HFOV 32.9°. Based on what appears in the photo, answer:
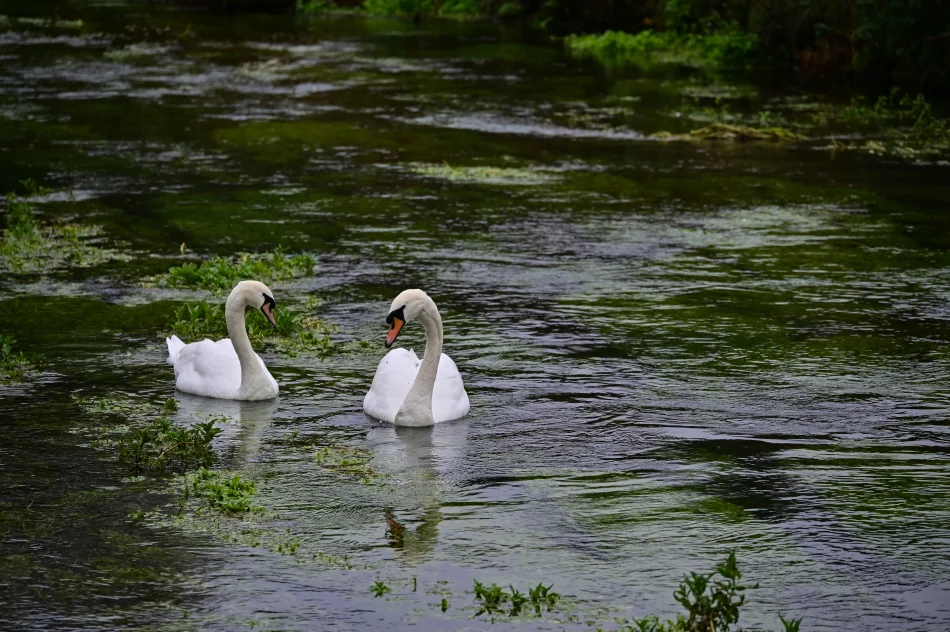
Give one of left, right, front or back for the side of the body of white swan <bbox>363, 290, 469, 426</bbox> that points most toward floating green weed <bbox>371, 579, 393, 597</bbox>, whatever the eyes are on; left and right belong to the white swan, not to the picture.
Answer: front

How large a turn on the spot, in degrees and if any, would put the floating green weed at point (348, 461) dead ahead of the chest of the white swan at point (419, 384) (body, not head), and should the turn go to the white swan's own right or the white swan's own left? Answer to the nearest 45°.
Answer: approximately 45° to the white swan's own right

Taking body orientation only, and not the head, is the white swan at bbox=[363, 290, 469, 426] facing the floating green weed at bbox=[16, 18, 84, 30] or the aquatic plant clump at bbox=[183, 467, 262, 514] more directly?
the aquatic plant clump

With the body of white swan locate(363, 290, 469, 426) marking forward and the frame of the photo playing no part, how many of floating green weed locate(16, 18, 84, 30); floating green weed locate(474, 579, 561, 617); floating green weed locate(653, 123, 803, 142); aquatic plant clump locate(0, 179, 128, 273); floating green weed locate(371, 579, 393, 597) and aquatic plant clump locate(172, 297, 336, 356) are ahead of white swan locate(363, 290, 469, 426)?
2

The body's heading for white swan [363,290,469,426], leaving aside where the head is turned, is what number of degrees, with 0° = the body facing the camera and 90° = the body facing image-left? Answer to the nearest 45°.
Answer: approximately 0°

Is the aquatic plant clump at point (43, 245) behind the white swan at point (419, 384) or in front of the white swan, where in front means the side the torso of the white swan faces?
behind

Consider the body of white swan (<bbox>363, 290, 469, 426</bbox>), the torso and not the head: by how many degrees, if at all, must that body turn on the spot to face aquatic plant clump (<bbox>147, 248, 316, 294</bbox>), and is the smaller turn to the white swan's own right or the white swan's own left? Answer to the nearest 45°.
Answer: approximately 180°

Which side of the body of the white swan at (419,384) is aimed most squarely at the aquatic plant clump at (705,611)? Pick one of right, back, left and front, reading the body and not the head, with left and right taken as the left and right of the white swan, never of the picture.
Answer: front

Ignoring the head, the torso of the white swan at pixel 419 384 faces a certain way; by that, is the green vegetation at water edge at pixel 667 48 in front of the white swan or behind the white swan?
behind

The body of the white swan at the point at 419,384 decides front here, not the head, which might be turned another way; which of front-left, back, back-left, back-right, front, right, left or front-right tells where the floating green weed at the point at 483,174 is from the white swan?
back

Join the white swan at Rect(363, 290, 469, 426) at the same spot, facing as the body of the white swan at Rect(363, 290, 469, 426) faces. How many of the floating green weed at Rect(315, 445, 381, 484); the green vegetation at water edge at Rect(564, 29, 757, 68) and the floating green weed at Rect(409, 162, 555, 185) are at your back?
2

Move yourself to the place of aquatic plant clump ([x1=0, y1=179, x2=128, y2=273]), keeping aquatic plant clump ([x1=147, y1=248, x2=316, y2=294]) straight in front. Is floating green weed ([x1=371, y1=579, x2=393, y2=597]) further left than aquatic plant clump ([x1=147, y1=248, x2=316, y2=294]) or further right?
right

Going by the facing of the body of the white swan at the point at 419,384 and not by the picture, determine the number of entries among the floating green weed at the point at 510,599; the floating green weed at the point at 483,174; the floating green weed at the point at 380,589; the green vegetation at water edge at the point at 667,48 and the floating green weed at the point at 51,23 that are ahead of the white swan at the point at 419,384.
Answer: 2

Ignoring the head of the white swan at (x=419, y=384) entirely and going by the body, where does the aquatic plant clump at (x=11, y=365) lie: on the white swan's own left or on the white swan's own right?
on the white swan's own right

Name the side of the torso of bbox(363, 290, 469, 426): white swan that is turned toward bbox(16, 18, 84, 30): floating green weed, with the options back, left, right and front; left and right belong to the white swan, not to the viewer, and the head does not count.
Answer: back

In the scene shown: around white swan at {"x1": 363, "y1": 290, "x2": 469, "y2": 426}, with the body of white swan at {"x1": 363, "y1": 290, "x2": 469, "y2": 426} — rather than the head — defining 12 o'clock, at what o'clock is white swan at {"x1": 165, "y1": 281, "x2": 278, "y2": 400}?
white swan at {"x1": 165, "y1": 281, "x2": 278, "y2": 400} is roughly at 4 o'clock from white swan at {"x1": 363, "y1": 290, "x2": 469, "y2": 426}.
